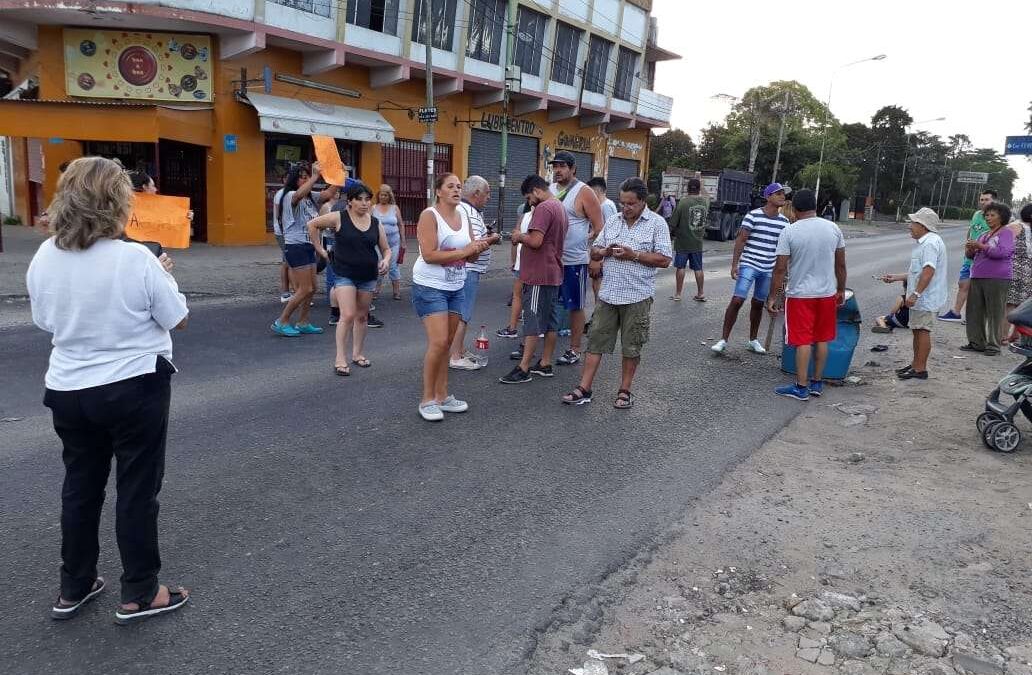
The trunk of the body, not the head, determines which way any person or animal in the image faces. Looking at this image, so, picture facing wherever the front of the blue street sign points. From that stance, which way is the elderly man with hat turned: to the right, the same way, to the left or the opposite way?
to the right

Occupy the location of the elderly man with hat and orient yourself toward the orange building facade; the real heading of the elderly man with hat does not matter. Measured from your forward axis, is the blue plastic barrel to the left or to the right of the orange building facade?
left

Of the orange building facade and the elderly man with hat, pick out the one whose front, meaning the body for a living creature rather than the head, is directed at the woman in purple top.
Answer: the orange building facade

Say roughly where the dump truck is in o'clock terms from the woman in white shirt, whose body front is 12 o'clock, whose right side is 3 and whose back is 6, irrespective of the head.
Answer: The dump truck is roughly at 12 o'clock from the woman in white shirt.

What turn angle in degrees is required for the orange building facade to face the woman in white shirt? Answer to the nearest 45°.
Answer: approximately 45° to its right

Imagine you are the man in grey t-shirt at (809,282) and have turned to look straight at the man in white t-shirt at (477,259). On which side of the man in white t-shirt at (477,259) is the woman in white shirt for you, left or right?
left

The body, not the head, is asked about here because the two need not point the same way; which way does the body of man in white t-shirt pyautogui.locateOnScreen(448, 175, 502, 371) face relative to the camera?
to the viewer's right

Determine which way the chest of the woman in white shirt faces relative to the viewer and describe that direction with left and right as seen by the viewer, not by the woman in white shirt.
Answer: facing away from the viewer and to the right of the viewer

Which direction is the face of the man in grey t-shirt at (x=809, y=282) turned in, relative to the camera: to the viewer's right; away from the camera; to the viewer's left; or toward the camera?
away from the camera

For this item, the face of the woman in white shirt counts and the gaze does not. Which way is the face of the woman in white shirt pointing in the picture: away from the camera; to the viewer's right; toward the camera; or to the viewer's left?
away from the camera

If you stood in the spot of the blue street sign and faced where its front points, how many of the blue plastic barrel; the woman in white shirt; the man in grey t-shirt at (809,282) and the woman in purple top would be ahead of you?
4

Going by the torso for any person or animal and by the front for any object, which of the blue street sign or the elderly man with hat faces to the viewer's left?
the elderly man with hat

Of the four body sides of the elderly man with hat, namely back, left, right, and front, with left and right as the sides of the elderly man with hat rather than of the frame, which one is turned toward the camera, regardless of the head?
left

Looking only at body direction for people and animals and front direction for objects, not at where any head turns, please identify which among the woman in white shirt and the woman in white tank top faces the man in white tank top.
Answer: the woman in white shirt
